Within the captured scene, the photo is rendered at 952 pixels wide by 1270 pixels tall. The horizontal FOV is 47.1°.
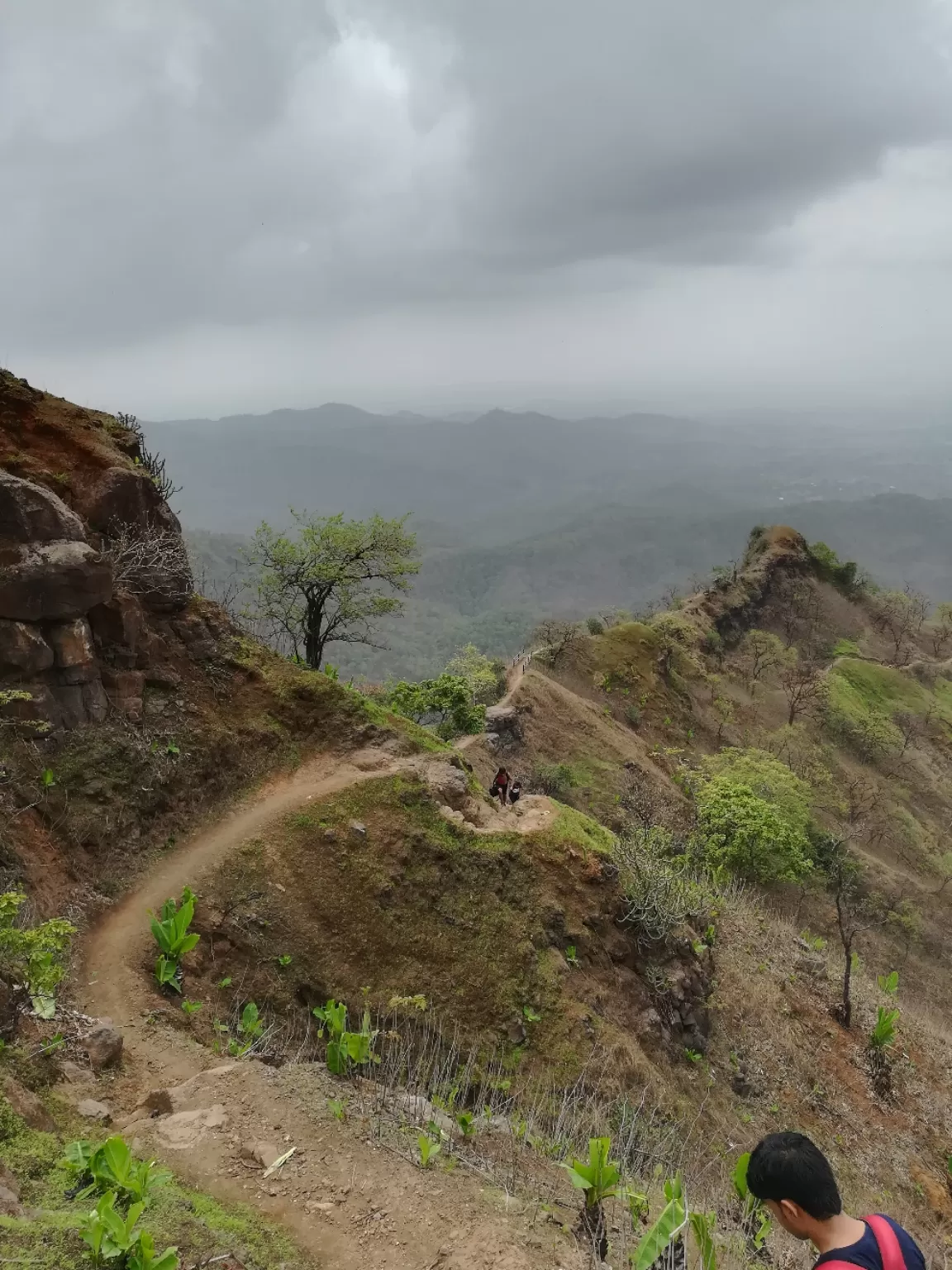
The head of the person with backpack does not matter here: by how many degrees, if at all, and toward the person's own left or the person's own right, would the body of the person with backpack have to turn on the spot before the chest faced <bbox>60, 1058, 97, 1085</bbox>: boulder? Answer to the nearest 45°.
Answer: approximately 45° to the person's own left

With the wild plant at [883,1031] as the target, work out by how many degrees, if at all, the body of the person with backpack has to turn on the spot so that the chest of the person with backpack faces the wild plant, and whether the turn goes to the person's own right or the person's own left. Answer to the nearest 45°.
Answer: approximately 45° to the person's own right

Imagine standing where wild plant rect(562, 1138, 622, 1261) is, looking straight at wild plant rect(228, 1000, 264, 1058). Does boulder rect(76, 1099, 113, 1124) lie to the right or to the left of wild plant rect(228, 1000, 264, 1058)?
left

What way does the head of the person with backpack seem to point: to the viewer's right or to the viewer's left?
to the viewer's left

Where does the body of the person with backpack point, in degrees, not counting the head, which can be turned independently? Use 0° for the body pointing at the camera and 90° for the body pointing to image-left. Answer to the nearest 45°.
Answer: approximately 135°

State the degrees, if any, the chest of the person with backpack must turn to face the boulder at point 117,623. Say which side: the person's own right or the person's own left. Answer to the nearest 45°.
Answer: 0° — they already face it
